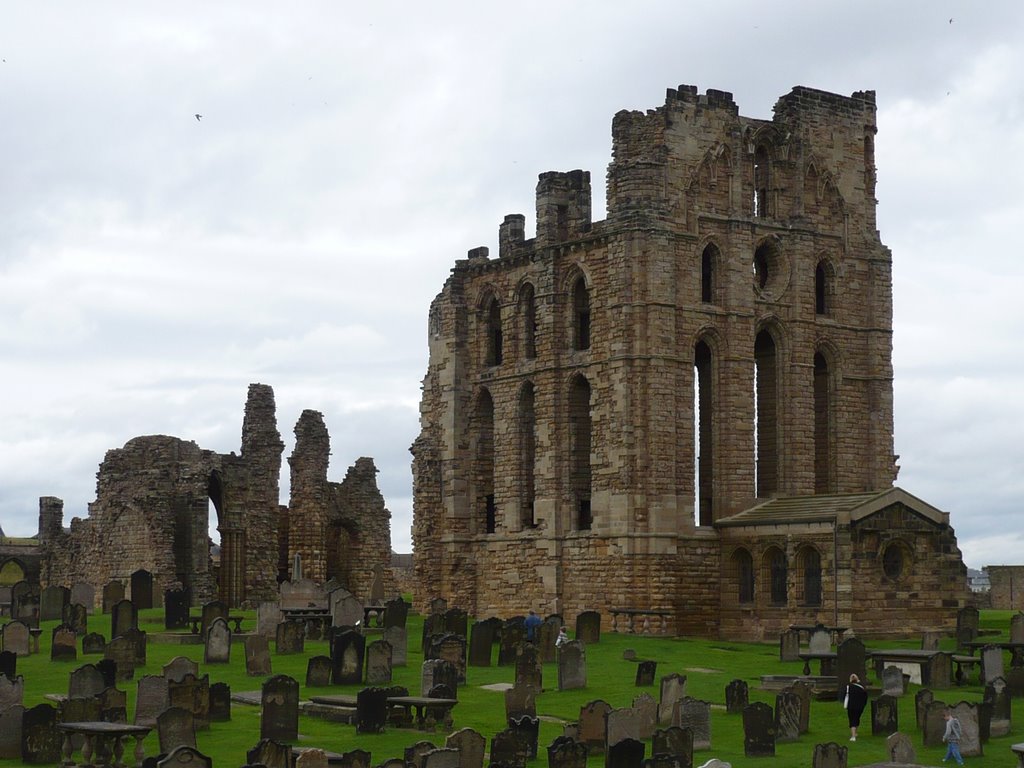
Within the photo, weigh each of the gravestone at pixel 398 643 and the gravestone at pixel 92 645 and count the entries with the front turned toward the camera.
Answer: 2

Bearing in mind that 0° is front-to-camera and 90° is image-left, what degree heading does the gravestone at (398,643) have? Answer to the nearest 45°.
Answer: approximately 0°

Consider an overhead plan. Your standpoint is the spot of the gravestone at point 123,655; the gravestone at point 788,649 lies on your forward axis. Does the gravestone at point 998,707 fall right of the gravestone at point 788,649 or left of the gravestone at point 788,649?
right

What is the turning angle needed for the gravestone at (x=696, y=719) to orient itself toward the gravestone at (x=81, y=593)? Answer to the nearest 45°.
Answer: approximately 180°

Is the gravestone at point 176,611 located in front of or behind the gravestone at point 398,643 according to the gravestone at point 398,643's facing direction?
behind
